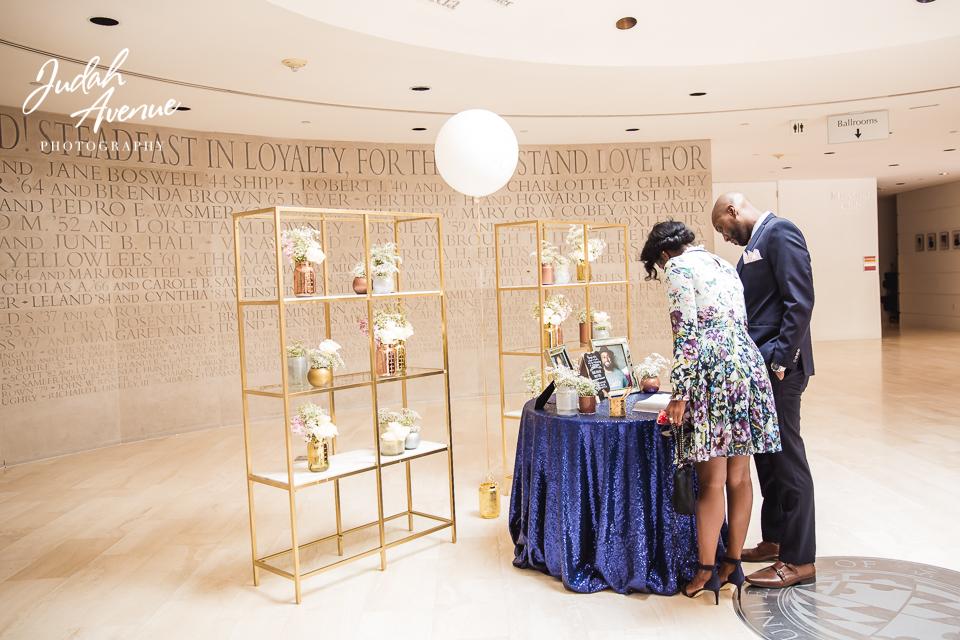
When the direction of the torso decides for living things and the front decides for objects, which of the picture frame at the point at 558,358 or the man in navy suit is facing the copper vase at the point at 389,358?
the man in navy suit

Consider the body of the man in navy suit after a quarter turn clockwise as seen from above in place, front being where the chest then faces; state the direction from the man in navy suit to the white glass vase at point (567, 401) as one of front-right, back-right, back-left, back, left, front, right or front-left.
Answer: left

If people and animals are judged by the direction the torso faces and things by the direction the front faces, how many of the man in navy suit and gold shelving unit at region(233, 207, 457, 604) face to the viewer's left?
1

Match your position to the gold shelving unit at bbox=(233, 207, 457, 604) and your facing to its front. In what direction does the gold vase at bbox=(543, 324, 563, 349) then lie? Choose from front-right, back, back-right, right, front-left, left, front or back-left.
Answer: left

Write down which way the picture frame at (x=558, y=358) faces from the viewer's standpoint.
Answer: facing the viewer and to the right of the viewer

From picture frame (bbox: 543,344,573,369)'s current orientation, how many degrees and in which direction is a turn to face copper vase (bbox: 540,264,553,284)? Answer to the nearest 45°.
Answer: approximately 135° to its left

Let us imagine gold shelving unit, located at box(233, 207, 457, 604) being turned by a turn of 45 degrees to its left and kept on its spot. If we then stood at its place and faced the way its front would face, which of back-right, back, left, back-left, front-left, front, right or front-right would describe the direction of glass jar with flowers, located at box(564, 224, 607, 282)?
front-left

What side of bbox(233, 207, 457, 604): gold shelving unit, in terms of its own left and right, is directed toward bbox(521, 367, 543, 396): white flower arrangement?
left

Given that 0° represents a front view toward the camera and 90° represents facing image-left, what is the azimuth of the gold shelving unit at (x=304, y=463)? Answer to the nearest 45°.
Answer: approximately 315°

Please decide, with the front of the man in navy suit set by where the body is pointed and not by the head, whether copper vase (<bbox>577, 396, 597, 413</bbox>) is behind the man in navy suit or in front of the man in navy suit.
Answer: in front

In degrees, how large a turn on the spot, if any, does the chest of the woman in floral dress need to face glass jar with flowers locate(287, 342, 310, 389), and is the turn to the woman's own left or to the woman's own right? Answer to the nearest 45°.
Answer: approximately 45° to the woman's own left

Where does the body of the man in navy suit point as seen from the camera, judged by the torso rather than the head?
to the viewer's left

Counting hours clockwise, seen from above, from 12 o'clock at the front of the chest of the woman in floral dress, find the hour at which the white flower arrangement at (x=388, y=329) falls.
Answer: The white flower arrangement is roughly at 11 o'clock from the woman in floral dress.

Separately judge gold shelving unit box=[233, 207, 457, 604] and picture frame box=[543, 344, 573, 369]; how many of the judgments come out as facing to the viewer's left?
0
